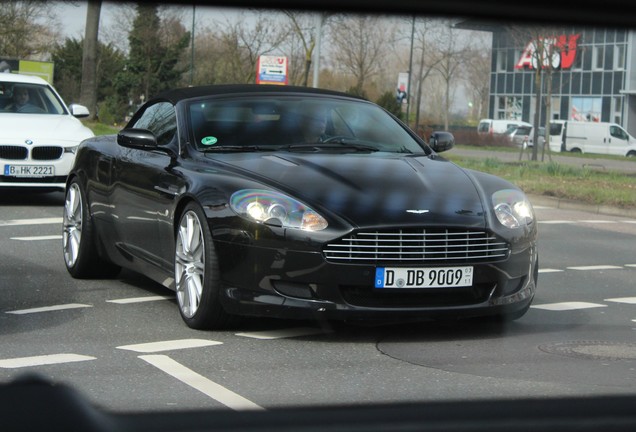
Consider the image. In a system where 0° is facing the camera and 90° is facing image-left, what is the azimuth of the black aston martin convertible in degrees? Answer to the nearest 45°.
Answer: approximately 315°

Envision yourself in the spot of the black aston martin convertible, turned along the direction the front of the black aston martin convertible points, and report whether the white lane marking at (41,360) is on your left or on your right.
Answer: on your right

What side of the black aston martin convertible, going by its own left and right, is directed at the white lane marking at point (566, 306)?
left

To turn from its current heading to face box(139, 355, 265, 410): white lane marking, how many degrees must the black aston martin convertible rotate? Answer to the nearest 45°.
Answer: approximately 45° to its right
